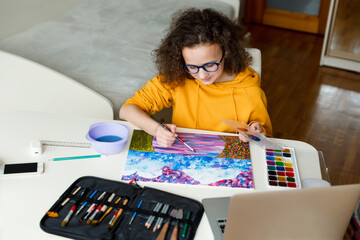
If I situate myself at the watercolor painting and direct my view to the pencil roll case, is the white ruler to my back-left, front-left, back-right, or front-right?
front-right

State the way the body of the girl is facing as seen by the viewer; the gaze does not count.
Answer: toward the camera

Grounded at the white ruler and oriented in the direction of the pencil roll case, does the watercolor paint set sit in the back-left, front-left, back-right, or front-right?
front-left

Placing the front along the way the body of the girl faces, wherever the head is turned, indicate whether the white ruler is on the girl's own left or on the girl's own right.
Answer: on the girl's own right

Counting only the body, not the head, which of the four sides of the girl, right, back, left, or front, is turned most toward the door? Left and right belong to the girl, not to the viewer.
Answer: back

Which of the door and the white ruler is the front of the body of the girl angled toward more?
the white ruler

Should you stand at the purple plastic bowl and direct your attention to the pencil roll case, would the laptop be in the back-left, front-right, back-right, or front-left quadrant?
front-left

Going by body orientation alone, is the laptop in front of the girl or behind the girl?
in front
